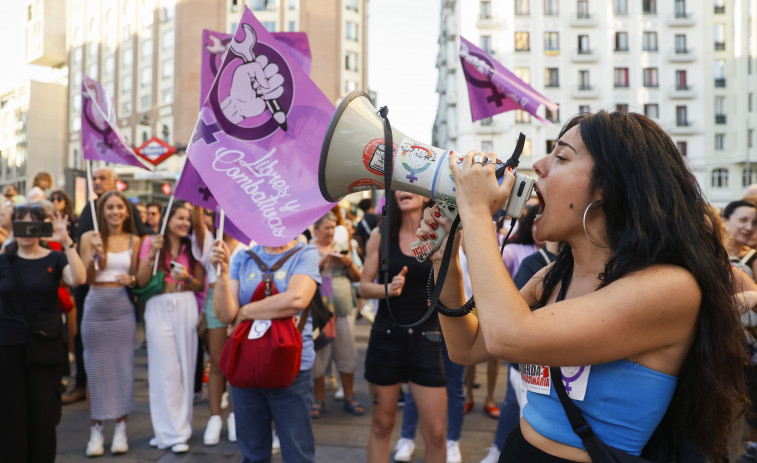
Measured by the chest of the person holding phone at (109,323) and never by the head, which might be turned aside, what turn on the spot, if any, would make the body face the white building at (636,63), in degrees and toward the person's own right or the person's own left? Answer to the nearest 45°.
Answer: approximately 135° to the person's own left

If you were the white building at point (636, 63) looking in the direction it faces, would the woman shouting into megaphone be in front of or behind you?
in front

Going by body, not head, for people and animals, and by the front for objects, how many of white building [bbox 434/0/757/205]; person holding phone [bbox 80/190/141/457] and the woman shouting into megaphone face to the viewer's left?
1

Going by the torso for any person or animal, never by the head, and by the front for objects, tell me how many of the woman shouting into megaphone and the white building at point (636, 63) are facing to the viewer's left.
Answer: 1

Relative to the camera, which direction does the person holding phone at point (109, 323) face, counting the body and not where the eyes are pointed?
toward the camera

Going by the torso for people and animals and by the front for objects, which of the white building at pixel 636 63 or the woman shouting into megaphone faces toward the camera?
the white building

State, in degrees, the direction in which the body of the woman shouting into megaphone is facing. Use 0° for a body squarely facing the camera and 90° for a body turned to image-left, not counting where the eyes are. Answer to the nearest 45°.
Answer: approximately 90°

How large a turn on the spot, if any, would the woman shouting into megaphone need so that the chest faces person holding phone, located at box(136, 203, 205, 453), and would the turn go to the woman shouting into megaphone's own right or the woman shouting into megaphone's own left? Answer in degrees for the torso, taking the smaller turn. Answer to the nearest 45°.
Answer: approximately 45° to the woman shouting into megaphone's own right

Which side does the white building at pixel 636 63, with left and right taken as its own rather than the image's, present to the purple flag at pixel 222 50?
front

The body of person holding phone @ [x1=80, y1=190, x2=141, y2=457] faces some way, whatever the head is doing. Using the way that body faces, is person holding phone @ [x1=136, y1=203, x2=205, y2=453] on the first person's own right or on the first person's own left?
on the first person's own left

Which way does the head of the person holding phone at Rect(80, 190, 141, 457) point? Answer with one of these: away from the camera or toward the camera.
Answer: toward the camera

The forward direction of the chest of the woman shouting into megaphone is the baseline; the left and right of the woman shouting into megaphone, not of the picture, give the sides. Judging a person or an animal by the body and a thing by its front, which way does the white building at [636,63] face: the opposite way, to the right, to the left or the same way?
to the left
